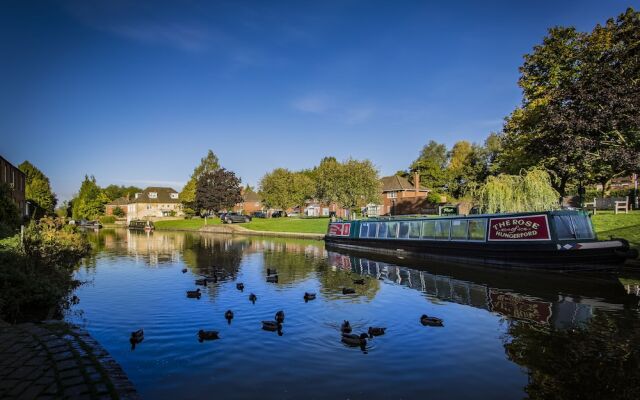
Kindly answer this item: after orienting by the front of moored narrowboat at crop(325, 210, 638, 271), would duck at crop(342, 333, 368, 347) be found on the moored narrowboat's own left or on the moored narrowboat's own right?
on the moored narrowboat's own right

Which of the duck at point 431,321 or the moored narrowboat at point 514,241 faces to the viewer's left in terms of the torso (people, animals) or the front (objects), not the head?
the duck

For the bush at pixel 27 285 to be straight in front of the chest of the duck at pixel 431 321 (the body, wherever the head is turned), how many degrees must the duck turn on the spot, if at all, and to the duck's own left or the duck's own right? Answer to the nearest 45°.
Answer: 0° — it already faces it

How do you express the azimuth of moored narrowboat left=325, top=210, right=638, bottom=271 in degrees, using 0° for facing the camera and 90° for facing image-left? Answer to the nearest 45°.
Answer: approximately 315°

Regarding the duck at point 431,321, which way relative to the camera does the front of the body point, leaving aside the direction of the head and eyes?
to the viewer's left

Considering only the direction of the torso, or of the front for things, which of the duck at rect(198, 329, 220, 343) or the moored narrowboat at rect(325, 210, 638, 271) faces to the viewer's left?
the duck

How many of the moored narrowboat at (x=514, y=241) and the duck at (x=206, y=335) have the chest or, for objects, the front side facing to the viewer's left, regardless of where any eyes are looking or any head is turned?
1

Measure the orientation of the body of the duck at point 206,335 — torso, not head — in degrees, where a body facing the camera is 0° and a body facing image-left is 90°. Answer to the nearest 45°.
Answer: approximately 90°
